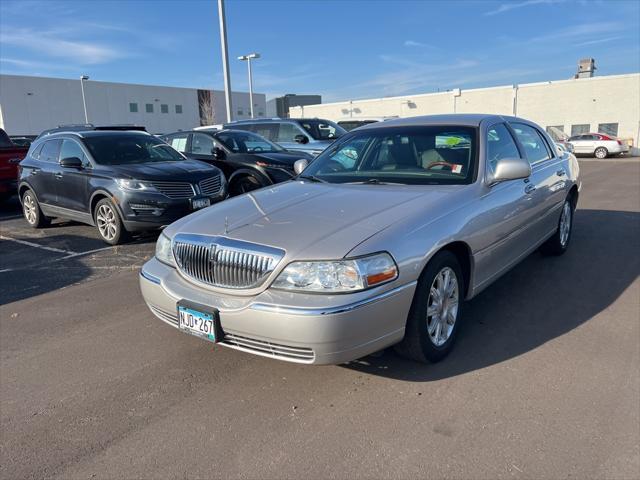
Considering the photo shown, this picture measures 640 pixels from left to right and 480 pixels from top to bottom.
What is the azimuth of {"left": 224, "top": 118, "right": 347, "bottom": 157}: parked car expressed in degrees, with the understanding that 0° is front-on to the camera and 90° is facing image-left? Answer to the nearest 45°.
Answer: approximately 315°

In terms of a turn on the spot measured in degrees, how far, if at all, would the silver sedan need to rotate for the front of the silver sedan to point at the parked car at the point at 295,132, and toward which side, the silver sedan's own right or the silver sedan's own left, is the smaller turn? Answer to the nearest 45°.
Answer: approximately 135° to the silver sedan's own right

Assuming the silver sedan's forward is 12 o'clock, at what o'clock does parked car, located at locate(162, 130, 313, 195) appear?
The parked car is roughly at 4 o'clock from the silver sedan.

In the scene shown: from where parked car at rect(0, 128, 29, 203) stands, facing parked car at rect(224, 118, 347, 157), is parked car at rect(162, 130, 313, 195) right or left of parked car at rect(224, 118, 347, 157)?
right

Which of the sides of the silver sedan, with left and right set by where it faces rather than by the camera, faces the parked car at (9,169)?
right

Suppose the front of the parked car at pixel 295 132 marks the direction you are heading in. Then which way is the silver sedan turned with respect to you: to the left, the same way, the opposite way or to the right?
to the right

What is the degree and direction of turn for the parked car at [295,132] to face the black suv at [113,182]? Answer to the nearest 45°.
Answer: approximately 90° to its right

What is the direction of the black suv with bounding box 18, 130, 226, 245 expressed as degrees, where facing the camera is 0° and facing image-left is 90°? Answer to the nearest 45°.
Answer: approximately 315°
